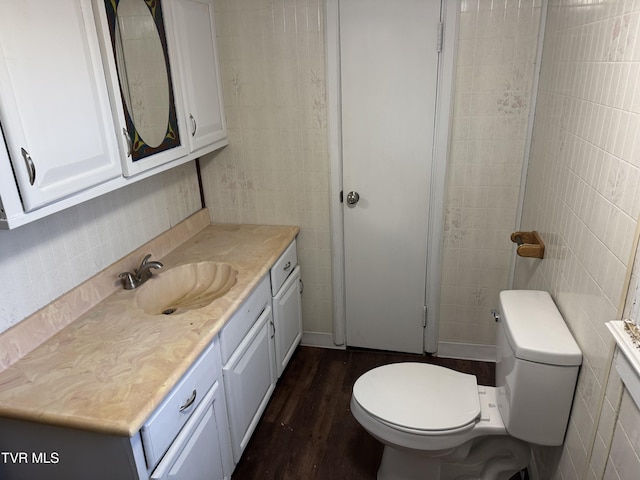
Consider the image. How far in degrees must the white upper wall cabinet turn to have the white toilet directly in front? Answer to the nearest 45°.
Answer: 0° — it already faces it

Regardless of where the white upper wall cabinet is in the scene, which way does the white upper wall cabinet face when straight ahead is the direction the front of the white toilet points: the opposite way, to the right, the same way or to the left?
the opposite way

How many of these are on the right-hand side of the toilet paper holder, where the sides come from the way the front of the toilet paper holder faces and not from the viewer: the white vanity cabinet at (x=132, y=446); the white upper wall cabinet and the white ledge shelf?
0

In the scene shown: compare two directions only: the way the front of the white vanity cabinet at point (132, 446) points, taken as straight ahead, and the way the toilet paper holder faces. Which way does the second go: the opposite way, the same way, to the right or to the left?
the opposite way

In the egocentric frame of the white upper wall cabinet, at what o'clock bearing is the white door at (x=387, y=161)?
The white door is roughly at 10 o'clock from the white upper wall cabinet.

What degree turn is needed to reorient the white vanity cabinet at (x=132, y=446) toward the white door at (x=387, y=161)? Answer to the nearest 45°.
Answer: approximately 90° to its left

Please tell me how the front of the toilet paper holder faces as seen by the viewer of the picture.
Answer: facing to the left of the viewer

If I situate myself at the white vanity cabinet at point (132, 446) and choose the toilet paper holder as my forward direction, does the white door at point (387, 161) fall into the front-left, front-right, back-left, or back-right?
front-left

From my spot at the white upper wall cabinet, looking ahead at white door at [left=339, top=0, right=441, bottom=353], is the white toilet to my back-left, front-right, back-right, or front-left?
front-right

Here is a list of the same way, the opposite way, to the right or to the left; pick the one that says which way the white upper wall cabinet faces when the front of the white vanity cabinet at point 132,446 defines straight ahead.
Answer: the same way

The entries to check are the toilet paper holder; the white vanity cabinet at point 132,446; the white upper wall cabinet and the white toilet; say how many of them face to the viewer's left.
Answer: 2

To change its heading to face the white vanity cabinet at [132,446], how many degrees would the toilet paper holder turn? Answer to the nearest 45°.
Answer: approximately 45° to its left

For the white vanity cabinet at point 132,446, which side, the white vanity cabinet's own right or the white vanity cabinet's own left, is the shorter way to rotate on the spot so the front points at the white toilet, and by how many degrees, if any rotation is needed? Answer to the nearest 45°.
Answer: approximately 45° to the white vanity cabinet's own left

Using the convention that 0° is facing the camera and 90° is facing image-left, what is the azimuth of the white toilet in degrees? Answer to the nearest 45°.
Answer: approximately 90°

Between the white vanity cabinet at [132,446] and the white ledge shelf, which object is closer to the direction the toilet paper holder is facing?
the white vanity cabinet

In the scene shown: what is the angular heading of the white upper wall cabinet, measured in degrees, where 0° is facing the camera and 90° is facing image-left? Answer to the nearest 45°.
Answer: approximately 315°
